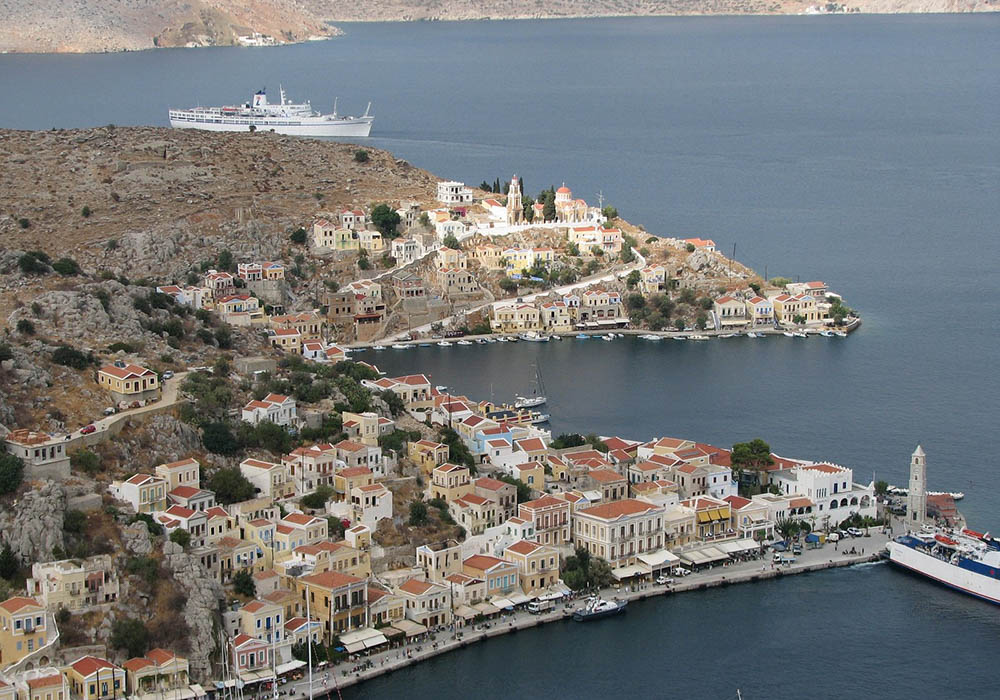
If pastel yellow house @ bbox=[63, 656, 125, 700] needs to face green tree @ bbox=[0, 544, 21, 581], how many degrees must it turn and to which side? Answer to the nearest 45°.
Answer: approximately 180°

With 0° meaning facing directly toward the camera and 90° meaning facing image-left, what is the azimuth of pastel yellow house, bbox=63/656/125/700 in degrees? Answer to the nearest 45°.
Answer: approximately 315°

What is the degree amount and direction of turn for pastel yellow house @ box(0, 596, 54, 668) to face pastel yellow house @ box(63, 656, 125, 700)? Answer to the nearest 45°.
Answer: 0° — it already faces it

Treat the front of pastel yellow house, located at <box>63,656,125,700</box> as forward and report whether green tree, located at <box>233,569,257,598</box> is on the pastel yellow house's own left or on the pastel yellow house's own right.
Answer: on the pastel yellow house's own left

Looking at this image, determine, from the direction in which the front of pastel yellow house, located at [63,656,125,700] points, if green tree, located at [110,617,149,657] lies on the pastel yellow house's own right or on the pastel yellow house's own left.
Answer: on the pastel yellow house's own left
